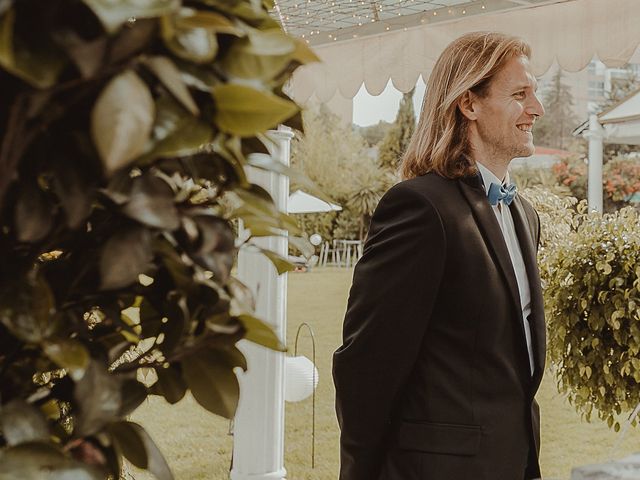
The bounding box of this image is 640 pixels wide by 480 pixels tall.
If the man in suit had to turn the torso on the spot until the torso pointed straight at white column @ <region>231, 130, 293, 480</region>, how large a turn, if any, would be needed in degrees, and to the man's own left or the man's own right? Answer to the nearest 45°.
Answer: approximately 180°

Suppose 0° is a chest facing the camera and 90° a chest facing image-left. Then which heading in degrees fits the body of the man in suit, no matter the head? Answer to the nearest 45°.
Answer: approximately 315°

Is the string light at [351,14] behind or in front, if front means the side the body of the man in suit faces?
behind

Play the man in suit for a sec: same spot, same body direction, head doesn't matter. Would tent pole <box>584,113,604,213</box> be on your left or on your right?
on your left

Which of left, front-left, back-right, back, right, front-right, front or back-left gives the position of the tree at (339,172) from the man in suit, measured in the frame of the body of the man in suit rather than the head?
back-left

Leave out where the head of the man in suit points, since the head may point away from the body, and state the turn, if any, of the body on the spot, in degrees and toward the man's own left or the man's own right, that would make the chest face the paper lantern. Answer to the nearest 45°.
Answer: approximately 135° to the man's own left

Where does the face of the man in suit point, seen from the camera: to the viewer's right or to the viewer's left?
to the viewer's right

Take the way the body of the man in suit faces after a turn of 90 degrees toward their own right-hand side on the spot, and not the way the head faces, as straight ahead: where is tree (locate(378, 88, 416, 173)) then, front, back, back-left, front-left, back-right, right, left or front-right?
back-right

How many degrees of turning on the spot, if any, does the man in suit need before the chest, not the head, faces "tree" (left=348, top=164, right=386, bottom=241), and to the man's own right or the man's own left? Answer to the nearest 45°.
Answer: approximately 135° to the man's own left

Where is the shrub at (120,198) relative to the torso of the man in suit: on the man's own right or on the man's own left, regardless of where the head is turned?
on the man's own right
